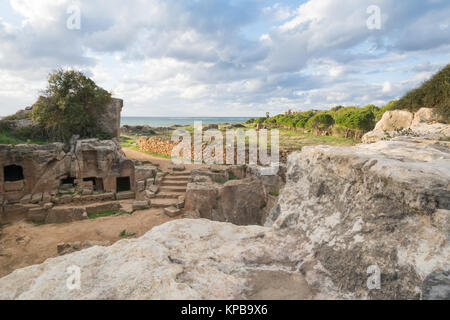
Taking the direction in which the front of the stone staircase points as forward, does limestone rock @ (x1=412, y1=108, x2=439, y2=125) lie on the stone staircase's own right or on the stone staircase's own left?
on the stone staircase's own left

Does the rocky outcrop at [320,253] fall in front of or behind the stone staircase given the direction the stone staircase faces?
in front

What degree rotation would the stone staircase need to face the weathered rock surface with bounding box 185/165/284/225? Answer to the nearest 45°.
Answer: approximately 45° to its left

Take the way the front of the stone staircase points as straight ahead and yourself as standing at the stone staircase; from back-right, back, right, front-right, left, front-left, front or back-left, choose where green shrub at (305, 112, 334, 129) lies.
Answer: back-left

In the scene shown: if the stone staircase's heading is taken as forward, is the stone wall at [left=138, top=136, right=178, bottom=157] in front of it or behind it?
behind

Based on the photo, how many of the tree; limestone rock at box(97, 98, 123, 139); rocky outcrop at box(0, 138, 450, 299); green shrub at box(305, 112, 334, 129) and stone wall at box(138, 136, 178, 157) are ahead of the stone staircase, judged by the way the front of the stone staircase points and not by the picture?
1

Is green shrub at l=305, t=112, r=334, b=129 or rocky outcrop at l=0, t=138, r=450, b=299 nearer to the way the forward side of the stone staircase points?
the rocky outcrop

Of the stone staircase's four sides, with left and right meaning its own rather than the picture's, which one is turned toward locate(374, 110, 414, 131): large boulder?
left

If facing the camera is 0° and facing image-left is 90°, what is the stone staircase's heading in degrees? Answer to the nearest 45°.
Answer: approximately 0°

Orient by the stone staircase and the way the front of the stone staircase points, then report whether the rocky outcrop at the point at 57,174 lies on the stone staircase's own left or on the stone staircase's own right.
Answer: on the stone staircase's own right

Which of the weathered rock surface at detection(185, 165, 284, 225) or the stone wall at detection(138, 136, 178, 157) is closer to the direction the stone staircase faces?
the weathered rock surface
